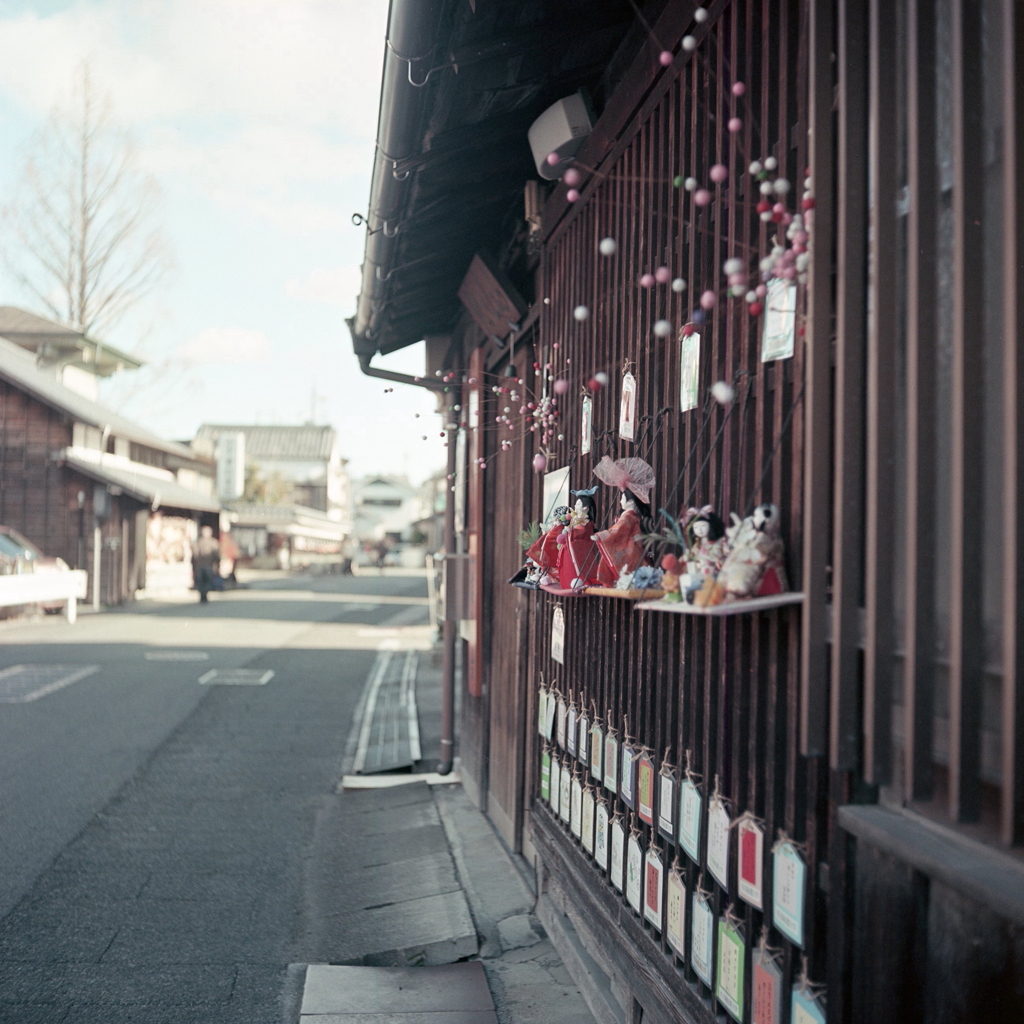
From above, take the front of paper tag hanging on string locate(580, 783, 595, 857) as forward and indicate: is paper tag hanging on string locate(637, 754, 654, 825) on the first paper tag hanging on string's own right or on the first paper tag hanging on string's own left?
on the first paper tag hanging on string's own left

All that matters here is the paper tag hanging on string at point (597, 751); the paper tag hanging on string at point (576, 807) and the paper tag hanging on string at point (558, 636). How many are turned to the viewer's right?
0

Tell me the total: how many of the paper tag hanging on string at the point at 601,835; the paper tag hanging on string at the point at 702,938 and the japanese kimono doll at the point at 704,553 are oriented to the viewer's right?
0

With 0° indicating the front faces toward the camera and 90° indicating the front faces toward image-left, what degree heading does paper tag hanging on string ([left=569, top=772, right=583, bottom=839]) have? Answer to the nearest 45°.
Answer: approximately 45°

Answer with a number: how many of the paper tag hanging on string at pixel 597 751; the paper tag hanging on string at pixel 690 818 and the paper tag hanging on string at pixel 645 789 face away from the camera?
0

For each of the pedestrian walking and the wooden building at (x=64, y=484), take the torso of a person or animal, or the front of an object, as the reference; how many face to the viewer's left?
0

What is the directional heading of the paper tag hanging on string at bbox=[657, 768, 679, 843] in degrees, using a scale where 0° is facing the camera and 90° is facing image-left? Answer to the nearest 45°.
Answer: approximately 45°

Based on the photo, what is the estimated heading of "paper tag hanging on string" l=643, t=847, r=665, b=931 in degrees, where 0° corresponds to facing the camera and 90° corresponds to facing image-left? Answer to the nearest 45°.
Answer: approximately 45°
